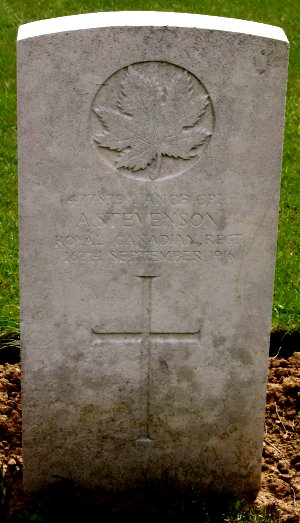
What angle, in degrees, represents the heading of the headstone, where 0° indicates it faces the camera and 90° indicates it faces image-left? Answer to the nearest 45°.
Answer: approximately 0°
